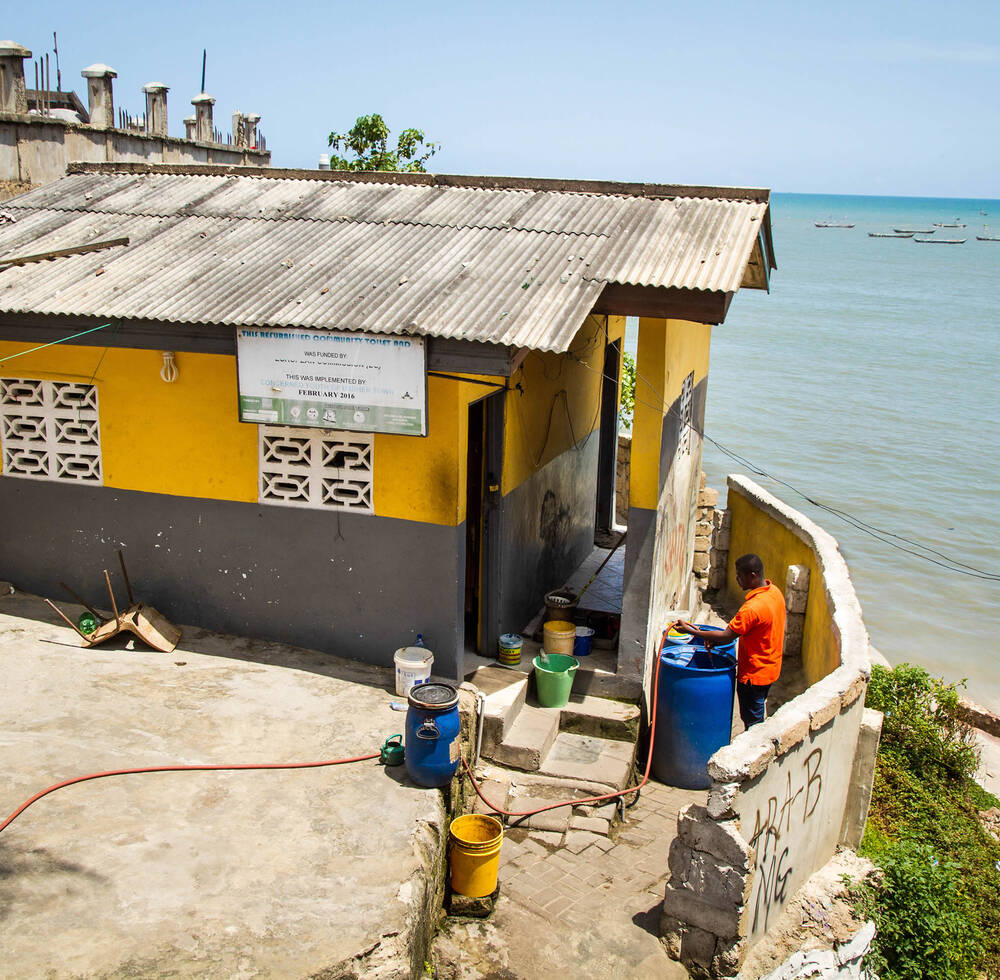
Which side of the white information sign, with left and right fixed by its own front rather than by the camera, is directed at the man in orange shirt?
left

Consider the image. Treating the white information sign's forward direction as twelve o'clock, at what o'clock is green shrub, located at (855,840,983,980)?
The green shrub is roughly at 10 o'clock from the white information sign.

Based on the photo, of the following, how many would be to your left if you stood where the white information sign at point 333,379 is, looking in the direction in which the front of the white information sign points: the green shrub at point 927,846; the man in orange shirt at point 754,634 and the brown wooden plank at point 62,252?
2

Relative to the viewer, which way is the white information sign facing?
toward the camera

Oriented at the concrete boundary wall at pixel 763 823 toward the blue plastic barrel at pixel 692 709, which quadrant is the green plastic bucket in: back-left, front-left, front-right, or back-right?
front-left

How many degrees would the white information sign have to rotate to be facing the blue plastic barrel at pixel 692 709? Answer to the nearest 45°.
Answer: approximately 90° to its left

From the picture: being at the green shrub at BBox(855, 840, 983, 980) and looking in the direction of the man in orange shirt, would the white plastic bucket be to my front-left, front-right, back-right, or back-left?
front-left

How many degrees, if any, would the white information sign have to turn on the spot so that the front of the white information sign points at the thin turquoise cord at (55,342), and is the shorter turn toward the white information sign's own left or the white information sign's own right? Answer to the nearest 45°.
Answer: approximately 135° to the white information sign's own right

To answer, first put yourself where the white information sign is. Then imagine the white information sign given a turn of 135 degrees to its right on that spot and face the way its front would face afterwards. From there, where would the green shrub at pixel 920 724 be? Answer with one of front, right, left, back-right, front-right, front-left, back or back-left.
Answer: back-right

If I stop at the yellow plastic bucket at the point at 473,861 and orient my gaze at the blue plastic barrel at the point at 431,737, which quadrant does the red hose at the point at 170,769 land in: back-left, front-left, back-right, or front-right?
front-left

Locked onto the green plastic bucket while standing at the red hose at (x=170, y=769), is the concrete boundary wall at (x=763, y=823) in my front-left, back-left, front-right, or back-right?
front-right
